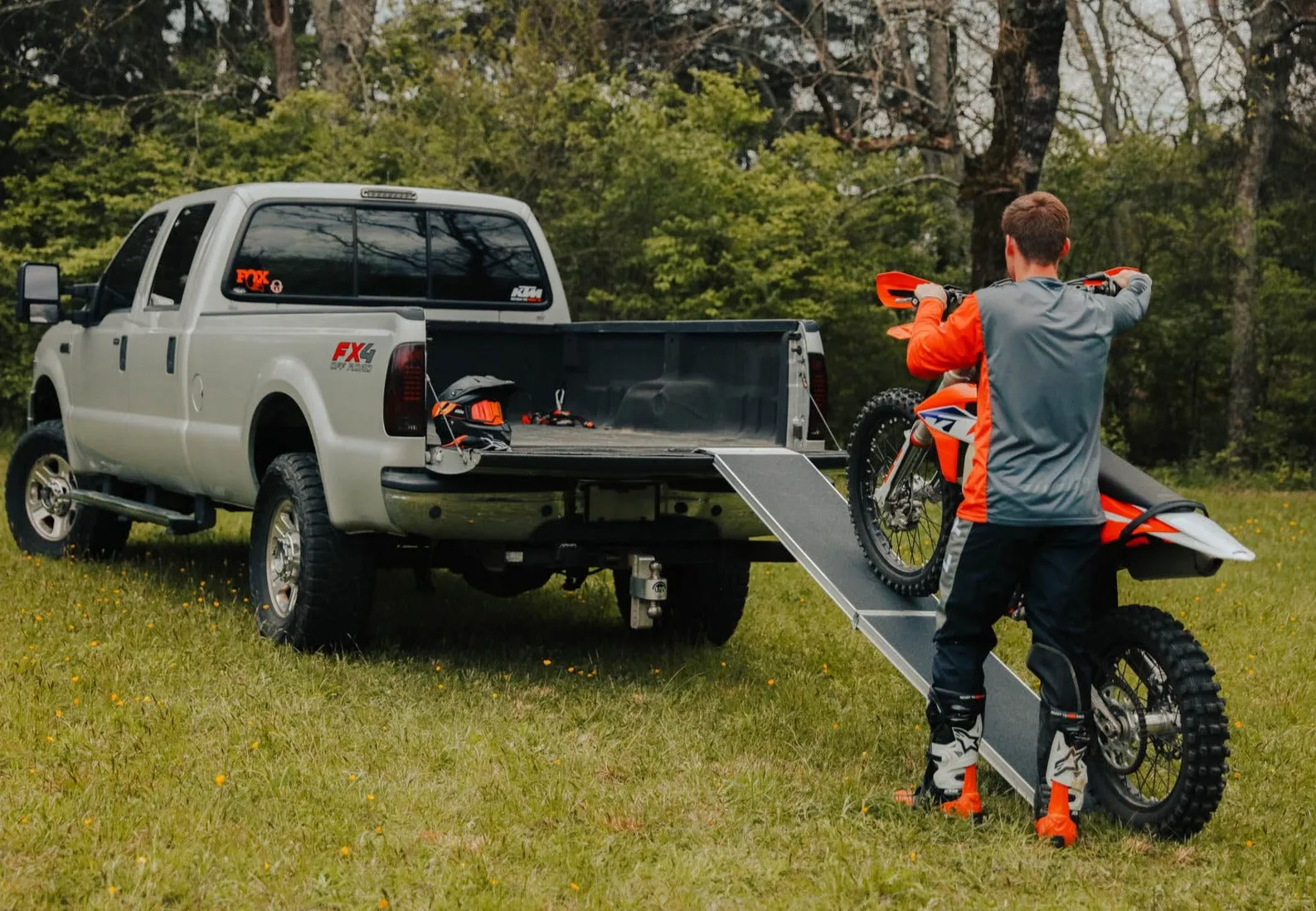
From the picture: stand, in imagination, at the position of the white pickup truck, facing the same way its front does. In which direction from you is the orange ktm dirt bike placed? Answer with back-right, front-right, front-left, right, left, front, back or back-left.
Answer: back

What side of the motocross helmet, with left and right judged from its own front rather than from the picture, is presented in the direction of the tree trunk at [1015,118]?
left

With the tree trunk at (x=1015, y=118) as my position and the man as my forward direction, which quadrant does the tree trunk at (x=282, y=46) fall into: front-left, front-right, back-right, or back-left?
back-right

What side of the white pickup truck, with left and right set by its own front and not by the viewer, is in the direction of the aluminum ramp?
back

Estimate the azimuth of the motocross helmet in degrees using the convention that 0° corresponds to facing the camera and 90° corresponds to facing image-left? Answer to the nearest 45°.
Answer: approximately 315°

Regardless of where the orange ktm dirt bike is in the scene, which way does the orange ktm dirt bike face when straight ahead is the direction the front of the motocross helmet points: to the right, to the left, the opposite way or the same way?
the opposite way

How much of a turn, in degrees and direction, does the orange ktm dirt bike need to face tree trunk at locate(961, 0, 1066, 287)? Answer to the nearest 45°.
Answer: approximately 45° to its right

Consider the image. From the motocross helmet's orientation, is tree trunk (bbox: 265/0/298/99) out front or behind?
behind

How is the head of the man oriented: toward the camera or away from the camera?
away from the camera
